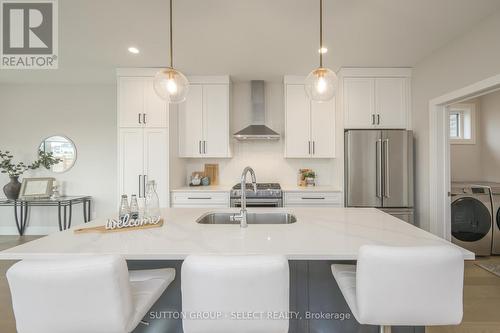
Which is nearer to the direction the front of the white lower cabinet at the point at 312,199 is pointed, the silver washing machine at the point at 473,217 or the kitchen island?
the kitchen island

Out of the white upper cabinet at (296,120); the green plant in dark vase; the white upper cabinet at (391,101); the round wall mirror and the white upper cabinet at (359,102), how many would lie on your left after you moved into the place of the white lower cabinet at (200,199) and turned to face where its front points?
3

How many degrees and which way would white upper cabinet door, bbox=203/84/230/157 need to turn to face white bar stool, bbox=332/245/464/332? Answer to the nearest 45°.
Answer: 0° — it already faces it

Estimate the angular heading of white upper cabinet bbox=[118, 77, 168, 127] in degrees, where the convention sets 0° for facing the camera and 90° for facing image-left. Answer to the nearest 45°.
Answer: approximately 0°
